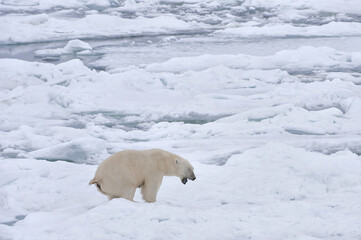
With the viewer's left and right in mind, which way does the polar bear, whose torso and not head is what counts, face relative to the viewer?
facing to the right of the viewer
